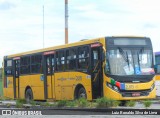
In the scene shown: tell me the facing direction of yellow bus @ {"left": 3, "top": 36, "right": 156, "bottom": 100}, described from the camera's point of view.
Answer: facing the viewer and to the right of the viewer

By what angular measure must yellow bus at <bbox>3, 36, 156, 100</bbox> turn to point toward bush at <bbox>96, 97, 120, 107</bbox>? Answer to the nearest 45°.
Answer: approximately 45° to its right
